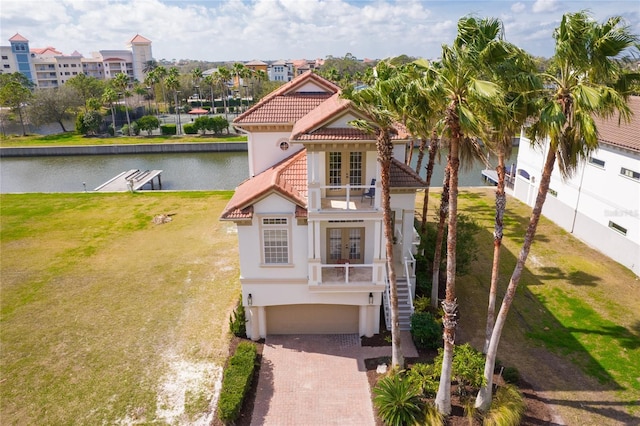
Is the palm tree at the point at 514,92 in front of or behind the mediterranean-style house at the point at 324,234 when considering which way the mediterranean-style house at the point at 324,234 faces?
in front

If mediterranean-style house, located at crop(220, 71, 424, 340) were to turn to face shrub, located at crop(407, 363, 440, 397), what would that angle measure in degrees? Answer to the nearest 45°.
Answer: approximately 45° to its left

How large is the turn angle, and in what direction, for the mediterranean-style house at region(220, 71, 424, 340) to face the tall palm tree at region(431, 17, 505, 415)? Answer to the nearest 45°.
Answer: approximately 45° to its left

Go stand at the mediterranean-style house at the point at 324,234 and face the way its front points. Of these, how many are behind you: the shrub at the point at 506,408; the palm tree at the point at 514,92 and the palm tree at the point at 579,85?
0

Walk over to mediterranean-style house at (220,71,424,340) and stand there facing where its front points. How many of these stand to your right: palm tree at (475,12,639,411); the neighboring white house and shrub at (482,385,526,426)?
0

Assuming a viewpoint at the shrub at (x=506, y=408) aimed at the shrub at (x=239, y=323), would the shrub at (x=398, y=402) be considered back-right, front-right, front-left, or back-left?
front-left

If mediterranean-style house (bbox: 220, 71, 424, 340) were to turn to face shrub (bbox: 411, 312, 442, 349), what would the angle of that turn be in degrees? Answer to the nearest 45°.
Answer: approximately 90° to its left

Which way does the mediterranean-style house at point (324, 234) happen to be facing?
toward the camera

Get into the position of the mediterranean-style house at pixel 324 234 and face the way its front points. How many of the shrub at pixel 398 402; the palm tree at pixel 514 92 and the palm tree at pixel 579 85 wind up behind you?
0

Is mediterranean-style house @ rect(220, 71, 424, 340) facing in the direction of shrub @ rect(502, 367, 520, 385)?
no

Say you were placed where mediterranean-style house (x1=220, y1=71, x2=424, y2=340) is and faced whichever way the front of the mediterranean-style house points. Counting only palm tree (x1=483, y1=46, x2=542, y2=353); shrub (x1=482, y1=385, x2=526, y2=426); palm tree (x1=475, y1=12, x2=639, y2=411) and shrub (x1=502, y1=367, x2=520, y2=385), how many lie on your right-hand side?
0

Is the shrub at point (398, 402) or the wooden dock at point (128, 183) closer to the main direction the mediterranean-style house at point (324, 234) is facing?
the shrub

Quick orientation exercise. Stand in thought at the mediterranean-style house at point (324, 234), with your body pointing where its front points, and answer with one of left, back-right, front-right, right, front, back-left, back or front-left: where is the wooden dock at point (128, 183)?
back-right

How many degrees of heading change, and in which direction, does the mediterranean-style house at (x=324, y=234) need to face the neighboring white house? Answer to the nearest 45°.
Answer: approximately 135° to its left

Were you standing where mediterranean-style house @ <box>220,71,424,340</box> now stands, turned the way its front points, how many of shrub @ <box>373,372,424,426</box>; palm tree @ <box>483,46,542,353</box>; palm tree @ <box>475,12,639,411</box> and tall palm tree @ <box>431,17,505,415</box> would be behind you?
0
